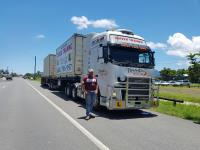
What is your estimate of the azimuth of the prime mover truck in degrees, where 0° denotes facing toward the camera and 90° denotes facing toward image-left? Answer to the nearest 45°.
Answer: approximately 315°
